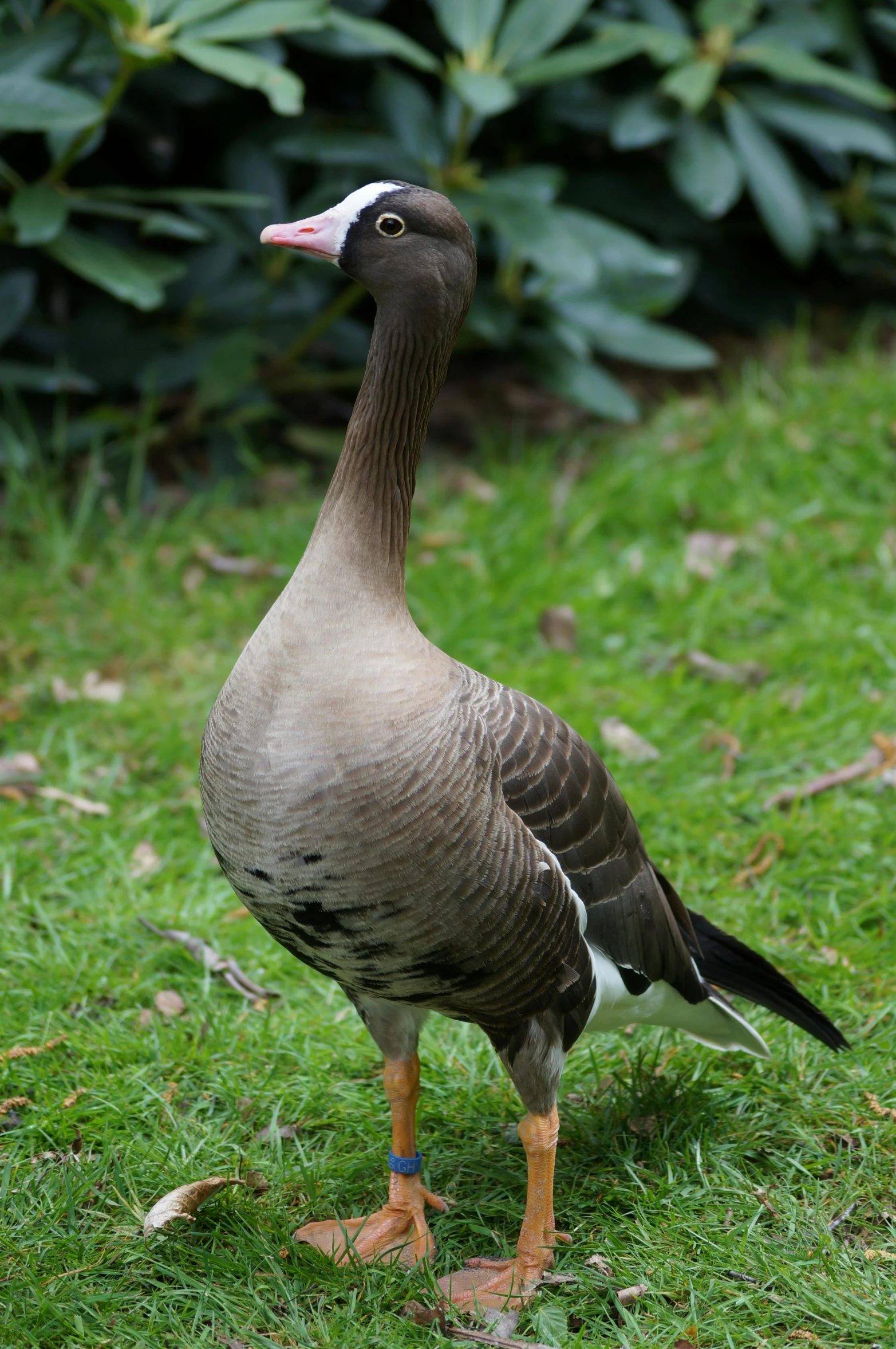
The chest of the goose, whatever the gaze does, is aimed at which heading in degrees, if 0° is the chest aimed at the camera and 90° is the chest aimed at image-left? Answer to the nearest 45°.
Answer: approximately 45°

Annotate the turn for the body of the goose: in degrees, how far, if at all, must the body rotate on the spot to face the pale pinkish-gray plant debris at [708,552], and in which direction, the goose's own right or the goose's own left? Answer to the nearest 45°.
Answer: approximately 135° to the goose's own right

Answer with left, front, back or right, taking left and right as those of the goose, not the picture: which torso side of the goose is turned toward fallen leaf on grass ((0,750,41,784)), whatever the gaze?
right

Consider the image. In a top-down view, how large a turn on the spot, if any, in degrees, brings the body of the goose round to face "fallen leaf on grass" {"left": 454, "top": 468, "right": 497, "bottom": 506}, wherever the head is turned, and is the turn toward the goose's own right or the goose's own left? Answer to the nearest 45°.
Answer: approximately 135° to the goose's own right

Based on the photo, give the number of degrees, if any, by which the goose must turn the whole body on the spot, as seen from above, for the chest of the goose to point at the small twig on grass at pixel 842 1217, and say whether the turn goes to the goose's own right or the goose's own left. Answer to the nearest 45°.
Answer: approximately 135° to the goose's own left
